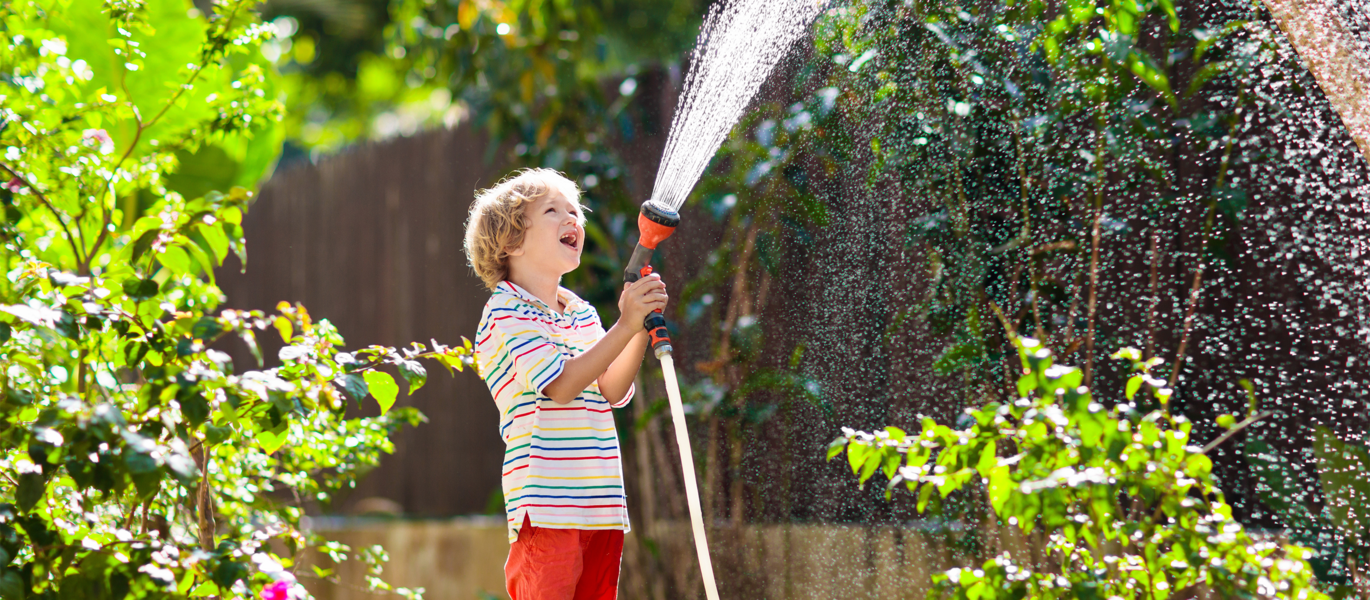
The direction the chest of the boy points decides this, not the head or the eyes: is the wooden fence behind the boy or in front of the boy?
behind

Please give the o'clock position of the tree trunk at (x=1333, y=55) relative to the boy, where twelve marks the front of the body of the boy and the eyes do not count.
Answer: The tree trunk is roughly at 11 o'clock from the boy.

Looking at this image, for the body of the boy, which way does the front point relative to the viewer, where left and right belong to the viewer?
facing the viewer and to the right of the viewer

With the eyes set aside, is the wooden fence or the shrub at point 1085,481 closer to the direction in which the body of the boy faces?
the shrub

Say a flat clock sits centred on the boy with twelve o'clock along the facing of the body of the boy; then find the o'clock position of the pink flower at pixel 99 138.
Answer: The pink flower is roughly at 5 o'clock from the boy.

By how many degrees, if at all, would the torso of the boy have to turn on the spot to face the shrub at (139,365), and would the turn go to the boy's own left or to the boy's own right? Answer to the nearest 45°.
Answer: approximately 135° to the boy's own right
